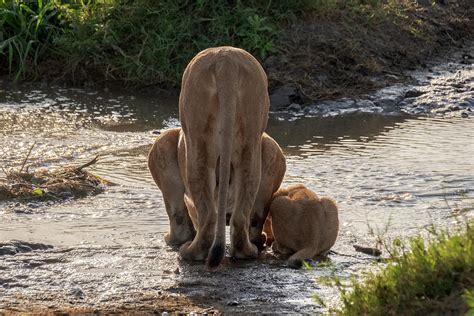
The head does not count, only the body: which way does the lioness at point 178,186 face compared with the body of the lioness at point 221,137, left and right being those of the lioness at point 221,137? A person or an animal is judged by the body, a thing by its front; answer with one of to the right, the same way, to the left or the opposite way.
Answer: the same way

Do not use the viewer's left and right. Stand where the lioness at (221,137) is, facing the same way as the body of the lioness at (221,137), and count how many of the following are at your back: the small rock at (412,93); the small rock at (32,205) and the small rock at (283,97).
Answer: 0

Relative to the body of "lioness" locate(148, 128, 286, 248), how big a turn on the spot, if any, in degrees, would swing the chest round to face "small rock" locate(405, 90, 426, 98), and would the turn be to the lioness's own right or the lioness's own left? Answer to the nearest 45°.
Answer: approximately 45° to the lioness's own right

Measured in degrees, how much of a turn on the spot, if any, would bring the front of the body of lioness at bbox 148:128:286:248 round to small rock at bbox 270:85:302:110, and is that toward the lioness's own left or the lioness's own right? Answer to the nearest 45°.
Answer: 0° — it already faces it

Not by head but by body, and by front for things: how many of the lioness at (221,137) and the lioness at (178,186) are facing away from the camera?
2

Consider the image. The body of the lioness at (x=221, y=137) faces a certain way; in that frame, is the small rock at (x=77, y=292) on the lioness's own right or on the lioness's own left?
on the lioness's own left

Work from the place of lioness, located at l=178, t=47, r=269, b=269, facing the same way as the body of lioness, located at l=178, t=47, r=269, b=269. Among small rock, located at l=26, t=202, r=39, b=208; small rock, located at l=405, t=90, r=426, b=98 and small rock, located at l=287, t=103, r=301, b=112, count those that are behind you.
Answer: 0

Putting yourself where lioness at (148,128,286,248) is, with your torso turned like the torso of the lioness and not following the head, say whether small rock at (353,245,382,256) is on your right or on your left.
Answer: on your right

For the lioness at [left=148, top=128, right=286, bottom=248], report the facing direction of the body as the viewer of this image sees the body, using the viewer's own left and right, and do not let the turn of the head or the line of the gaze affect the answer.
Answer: facing away from the viewer

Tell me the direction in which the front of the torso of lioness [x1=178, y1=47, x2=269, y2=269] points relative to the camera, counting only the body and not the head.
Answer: away from the camera

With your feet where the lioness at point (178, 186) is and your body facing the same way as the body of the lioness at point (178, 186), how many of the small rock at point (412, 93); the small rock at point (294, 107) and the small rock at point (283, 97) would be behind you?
0
